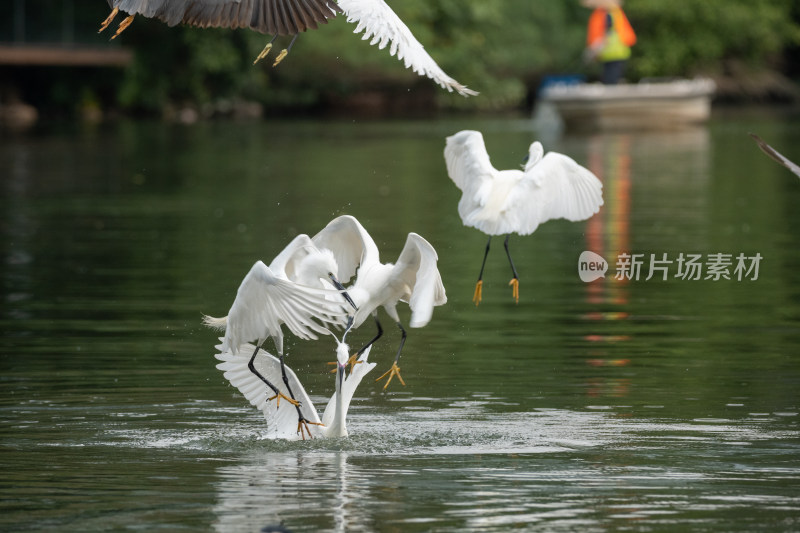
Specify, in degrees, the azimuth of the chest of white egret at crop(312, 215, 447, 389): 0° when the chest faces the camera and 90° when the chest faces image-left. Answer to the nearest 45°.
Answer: approximately 45°

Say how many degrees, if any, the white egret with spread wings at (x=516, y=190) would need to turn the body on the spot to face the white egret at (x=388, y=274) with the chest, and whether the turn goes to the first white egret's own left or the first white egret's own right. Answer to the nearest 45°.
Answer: approximately 180°

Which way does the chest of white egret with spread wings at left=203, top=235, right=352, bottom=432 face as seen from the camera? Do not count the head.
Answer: to the viewer's right

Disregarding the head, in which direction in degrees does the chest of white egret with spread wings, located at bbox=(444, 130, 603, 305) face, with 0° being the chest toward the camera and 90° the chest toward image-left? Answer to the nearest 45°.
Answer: approximately 225°
